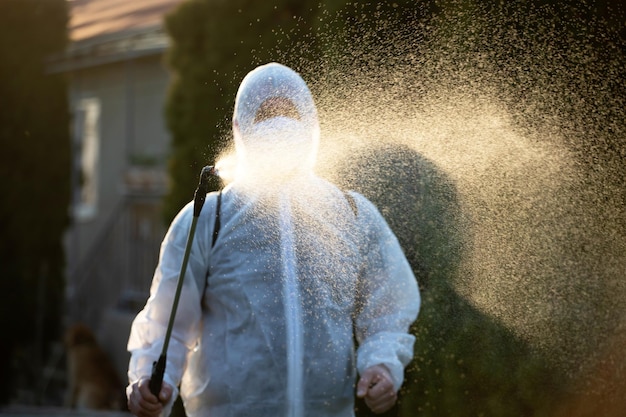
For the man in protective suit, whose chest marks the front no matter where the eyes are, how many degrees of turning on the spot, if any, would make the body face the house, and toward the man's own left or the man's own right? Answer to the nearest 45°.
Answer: approximately 180°

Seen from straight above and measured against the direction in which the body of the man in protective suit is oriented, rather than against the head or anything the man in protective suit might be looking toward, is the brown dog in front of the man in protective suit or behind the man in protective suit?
behind

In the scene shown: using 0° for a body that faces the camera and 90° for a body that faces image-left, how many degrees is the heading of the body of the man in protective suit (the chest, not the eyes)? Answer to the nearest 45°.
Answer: approximately 0°
